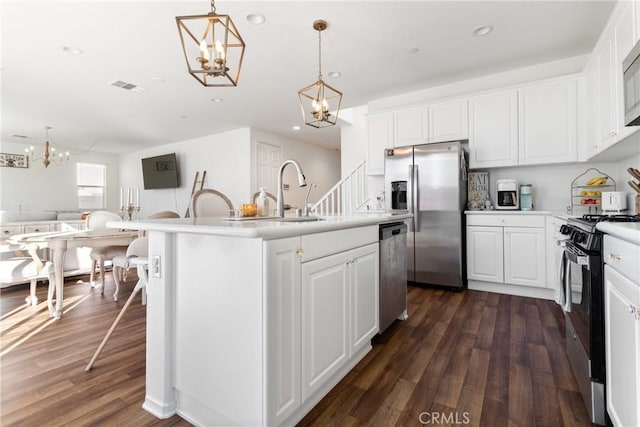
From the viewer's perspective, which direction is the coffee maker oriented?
toward the camera

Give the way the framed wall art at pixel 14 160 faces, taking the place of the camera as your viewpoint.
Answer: facing the viewer

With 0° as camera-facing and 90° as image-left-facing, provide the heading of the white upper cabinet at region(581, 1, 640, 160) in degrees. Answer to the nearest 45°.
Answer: approximately 90°

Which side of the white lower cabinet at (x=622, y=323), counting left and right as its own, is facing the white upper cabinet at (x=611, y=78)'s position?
right

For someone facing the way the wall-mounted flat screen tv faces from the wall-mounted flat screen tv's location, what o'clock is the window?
The window is roughly at 3 o'clock from the wall-mounted flat screen tv.

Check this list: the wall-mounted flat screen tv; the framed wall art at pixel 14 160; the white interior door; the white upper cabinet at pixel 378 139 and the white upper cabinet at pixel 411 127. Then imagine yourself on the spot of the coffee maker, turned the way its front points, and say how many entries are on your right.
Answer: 5

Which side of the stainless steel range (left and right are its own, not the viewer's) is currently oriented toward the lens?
left

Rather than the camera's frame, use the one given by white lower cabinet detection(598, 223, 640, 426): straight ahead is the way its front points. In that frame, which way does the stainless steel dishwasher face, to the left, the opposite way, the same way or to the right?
the opposite way

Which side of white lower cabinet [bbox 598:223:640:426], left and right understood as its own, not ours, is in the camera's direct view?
left

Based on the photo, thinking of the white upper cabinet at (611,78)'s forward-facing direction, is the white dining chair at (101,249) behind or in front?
in front

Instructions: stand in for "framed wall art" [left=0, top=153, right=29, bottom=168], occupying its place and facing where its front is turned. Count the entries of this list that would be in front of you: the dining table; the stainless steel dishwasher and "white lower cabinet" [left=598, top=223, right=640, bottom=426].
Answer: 3

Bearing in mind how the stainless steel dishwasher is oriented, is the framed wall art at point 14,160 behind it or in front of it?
behind

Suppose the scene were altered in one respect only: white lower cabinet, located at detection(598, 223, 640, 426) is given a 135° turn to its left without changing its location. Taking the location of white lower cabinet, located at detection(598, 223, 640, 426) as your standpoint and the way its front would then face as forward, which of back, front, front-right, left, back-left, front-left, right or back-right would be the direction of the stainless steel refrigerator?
back

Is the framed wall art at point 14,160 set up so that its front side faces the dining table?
yes

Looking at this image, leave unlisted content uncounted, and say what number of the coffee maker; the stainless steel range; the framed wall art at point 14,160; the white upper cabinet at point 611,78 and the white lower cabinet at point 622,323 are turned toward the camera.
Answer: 2

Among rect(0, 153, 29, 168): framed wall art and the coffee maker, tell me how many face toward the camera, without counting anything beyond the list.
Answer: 2
